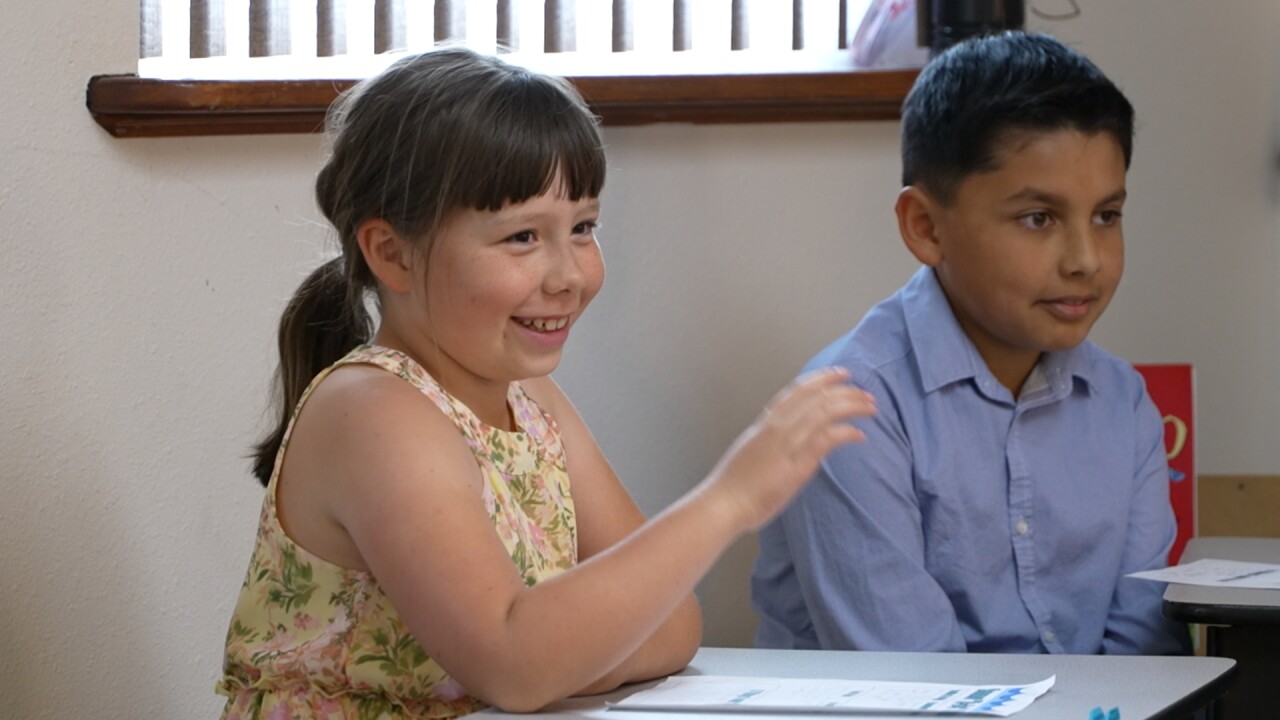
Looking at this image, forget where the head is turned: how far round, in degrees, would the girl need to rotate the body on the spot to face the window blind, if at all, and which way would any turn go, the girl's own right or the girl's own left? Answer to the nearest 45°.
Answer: approximately 135° to the girl's own left

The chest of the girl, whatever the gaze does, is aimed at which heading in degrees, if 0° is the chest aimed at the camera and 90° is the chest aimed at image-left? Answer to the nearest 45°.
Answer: approximately 315°

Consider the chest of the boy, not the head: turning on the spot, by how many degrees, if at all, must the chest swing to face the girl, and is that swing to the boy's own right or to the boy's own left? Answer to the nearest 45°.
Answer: approximately 90° to the boy's own right

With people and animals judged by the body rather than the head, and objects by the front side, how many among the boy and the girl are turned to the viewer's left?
0

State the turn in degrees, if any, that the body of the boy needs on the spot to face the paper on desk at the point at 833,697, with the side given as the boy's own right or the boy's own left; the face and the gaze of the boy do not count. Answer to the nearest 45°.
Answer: approximately 45° to the boy's own right

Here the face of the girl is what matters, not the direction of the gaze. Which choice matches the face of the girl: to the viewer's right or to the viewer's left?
to the viewer's right
